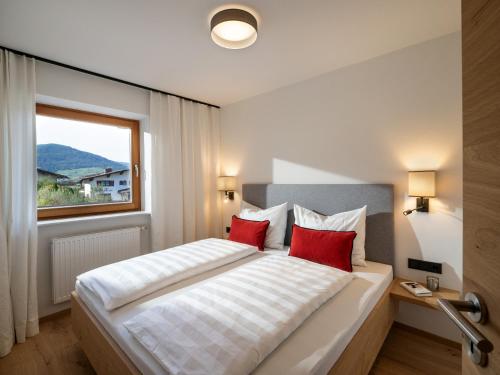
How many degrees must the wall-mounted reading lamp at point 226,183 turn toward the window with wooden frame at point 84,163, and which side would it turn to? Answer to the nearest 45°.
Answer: approximately 45° to its right

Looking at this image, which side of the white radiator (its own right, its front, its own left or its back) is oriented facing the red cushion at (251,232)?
left

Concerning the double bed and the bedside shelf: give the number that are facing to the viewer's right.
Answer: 0

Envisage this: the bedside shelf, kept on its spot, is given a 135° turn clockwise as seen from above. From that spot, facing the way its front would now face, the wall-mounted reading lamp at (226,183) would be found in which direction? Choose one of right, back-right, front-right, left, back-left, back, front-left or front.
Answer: left

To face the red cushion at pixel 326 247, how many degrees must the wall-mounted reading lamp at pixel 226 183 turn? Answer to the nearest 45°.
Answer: approximately 90° to its left

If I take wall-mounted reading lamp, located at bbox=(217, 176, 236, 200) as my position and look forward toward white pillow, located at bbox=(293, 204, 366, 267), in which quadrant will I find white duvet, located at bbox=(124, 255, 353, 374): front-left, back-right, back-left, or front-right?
front-right

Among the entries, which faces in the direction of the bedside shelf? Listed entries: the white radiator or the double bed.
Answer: the white radiator

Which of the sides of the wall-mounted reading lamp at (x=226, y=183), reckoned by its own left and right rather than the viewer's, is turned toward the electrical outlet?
left

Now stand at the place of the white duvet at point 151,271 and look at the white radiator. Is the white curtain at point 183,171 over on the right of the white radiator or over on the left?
right

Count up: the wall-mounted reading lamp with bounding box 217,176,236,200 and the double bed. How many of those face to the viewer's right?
0

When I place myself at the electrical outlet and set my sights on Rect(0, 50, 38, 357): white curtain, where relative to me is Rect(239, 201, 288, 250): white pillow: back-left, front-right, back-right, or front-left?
front-right

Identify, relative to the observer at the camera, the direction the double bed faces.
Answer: facing the viewer and to the left of the viewer

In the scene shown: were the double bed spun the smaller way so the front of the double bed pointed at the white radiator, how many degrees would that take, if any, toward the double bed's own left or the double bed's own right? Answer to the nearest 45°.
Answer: approximately 90° to the double bed's own right

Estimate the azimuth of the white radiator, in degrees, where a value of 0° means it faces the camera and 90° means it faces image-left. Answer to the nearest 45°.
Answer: approximately 315°

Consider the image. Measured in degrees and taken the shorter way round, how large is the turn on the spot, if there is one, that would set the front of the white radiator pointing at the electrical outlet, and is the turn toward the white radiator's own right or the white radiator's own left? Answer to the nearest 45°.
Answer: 0° — it already faces it
